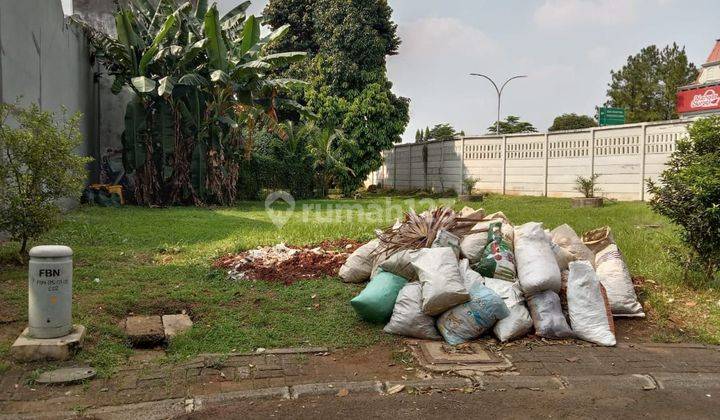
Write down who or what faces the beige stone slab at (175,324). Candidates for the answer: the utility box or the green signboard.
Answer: the green signboard

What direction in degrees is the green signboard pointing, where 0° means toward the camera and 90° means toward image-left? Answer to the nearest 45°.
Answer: approximately 0°

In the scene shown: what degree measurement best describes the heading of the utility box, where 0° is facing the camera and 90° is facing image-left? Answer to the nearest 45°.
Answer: approximately 0°

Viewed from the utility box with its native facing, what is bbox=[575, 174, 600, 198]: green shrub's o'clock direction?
The green shrub is roughly at 8 o'clock from the utility box.

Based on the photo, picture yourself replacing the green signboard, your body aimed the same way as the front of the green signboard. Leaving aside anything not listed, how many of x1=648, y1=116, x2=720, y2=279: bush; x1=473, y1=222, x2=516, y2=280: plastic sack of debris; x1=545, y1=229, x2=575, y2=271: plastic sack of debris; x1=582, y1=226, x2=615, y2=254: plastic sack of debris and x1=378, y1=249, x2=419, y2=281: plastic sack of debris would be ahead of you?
5

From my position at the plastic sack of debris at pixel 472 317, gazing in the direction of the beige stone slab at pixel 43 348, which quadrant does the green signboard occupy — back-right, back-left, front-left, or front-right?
back-right

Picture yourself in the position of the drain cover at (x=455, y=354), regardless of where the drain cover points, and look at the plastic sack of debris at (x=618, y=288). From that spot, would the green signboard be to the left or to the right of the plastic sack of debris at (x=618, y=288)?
left

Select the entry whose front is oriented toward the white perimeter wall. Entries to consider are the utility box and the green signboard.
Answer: the green signboard

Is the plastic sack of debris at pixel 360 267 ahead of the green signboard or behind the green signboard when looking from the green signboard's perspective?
ahead

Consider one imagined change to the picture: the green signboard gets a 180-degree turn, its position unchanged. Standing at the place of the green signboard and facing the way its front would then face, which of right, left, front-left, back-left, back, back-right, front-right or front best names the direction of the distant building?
right

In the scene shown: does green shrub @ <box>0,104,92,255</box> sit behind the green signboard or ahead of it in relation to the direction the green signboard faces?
ahead

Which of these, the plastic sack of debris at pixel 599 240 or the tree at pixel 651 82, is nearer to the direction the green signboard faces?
the plastic sack of debris

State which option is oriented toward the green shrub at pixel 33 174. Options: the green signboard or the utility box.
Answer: the green signboard

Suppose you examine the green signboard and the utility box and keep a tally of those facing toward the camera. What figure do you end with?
2

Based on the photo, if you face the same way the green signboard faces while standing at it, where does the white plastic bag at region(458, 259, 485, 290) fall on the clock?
The white plastic bag is roughly at 12 o'clock from the green signboard.
